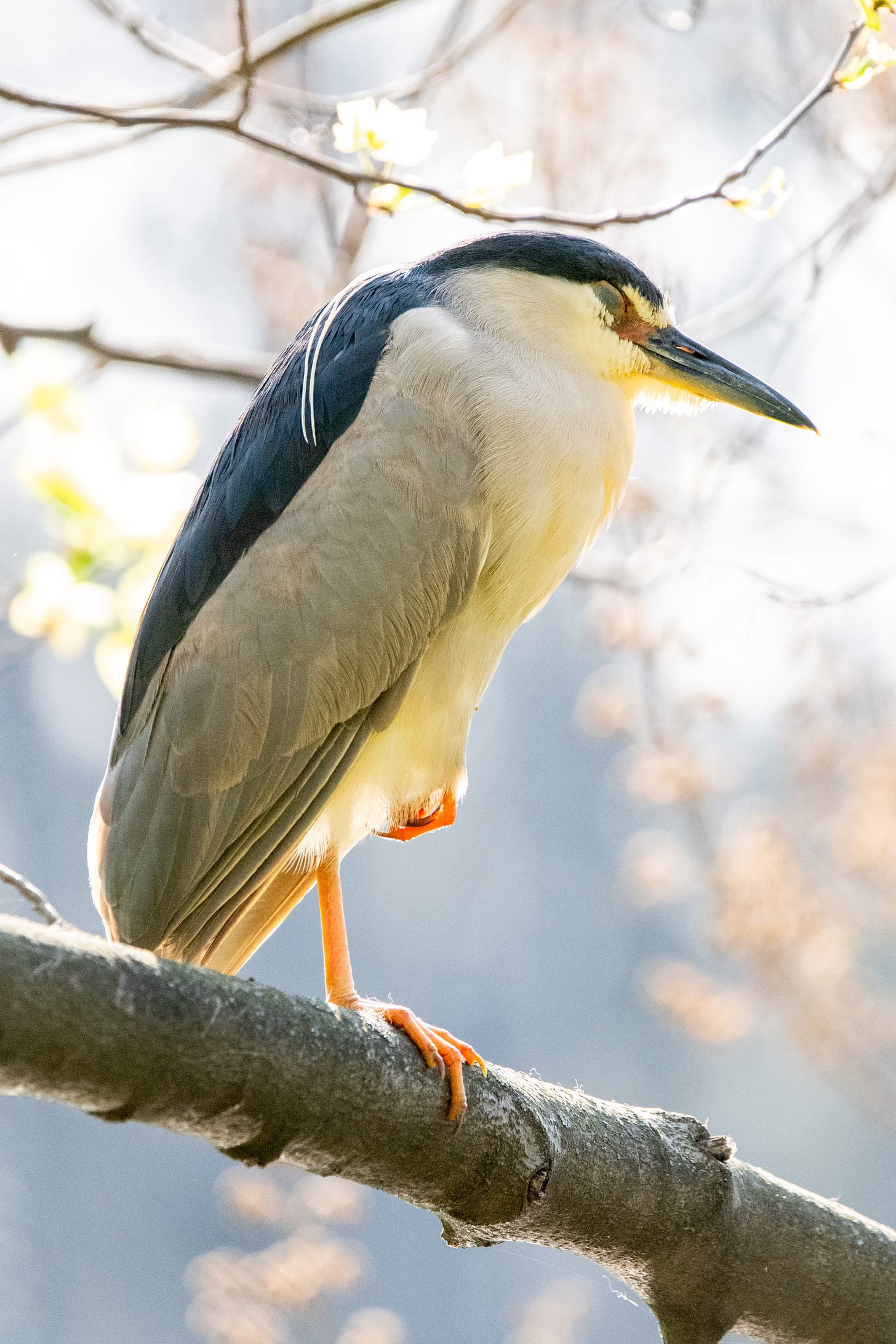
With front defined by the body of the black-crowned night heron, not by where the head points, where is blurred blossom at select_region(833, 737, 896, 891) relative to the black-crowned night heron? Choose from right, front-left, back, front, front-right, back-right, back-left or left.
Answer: front-left

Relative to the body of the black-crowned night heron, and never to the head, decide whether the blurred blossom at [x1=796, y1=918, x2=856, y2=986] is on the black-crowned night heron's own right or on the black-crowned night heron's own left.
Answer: on the black-crowned night heron's own left

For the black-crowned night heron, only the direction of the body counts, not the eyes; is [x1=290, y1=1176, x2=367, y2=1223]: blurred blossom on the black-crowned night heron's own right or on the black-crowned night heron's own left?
on the black-crowned night heron's own left

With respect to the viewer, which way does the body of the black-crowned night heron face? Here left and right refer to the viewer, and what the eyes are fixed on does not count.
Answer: facing to the right of the viewer

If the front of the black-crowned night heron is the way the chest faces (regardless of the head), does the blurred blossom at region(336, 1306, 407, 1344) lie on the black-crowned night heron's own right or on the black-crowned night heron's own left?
on the black-crowned night heron's own left
